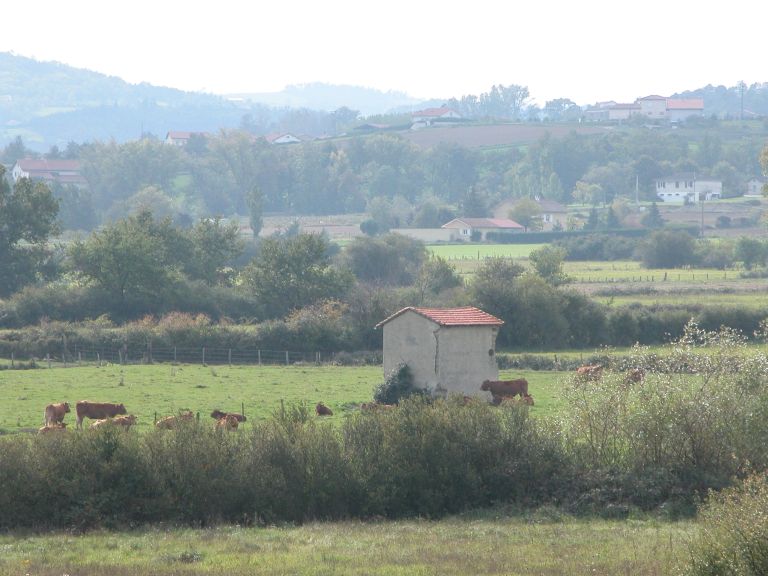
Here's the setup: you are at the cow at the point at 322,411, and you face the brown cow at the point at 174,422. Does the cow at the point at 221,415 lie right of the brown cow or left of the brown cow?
right

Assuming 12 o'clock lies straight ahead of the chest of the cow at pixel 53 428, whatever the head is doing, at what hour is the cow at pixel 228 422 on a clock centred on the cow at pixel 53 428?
the cow at pixel 228 422 is roughly at 12 o'clock from the cow at pixel 53 428.

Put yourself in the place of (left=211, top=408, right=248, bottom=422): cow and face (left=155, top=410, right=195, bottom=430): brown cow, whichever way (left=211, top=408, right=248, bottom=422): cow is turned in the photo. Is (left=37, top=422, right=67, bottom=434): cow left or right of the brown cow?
right

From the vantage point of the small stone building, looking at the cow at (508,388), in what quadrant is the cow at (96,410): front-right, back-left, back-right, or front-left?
back-right

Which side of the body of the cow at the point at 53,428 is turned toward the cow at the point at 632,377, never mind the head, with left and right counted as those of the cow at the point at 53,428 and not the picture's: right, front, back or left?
front
